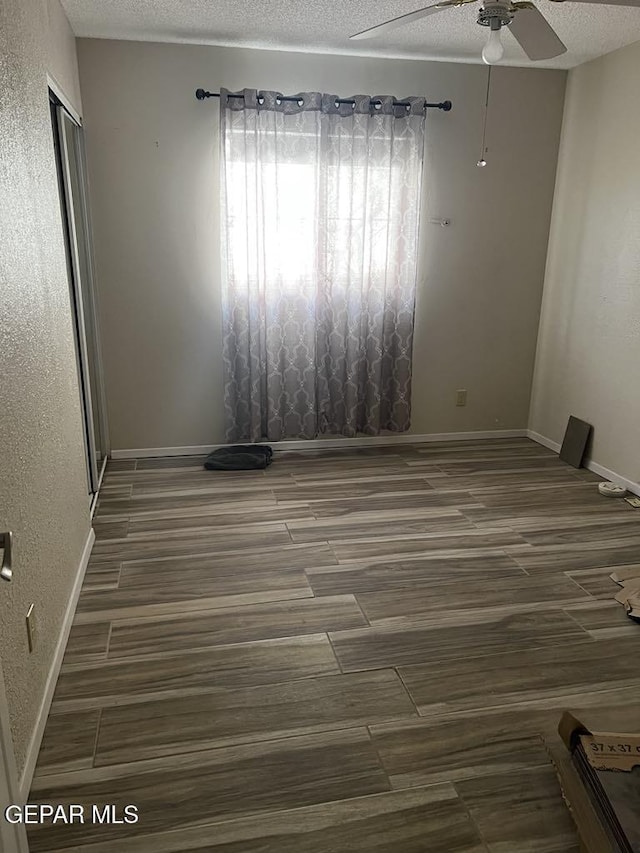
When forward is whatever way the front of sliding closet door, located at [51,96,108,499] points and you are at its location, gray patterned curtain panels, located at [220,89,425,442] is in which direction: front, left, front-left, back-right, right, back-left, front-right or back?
front

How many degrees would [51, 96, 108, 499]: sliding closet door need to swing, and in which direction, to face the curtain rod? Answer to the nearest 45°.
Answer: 0° — it already faces it

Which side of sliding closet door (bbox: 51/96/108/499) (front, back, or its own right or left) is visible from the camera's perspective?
right

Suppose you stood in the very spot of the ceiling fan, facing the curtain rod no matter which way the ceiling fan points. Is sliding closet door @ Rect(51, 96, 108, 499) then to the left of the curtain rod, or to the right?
left

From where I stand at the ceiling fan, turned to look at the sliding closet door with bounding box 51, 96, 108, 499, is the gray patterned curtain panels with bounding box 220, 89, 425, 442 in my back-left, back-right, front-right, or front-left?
front-right
